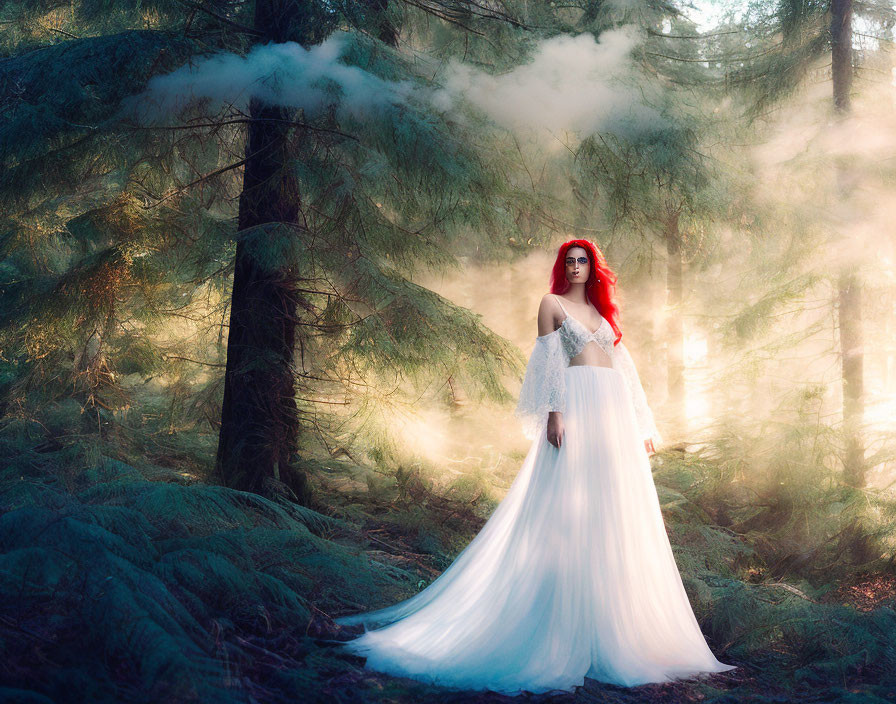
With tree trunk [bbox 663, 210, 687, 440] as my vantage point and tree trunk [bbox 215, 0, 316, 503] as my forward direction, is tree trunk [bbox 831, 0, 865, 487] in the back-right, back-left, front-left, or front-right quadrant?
front-left

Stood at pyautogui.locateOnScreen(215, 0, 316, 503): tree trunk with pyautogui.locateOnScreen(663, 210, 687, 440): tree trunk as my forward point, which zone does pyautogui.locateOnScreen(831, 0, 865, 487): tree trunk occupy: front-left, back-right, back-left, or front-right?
front-right

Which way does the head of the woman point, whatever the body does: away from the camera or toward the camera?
toward the camera

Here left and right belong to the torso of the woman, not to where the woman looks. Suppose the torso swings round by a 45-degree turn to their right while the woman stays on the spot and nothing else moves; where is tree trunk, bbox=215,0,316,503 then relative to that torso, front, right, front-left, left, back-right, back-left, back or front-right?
back-right

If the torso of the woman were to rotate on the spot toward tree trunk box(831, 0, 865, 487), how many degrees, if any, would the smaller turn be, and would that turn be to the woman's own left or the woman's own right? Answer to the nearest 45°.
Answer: approximately 90° to the woman's own left

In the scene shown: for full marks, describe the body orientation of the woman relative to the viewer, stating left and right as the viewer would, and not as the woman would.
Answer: facing the viewer and to the right of the viewer
